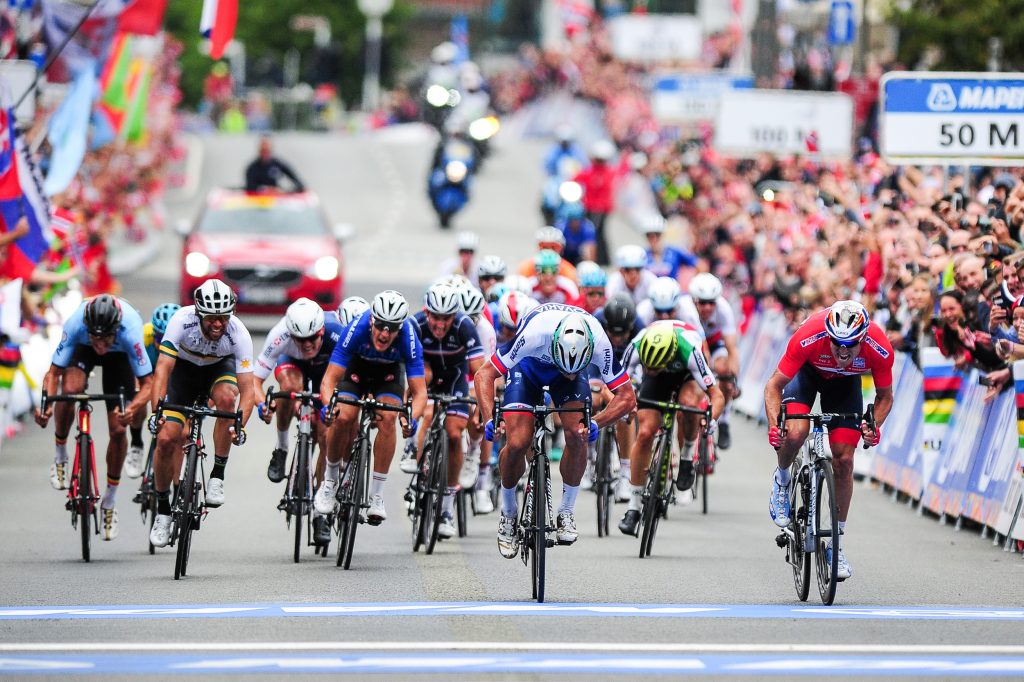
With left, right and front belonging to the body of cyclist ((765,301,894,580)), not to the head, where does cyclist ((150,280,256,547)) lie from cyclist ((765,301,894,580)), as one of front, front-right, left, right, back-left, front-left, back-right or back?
right

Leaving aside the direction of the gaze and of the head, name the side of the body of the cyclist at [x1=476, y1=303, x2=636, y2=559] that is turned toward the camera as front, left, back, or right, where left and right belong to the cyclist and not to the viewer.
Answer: front

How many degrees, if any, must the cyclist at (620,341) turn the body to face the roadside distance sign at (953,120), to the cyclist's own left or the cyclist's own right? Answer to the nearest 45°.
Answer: approximately 135° to the cyclist's own left

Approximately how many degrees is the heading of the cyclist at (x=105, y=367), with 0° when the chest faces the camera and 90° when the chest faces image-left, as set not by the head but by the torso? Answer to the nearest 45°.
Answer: approximately 0°

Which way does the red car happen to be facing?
toward the camera

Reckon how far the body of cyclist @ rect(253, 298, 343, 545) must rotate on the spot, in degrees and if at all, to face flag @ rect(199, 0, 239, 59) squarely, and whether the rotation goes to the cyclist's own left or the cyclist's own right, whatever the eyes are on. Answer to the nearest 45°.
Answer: approximately 180°

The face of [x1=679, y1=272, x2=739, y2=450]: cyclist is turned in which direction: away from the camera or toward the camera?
toward the camera

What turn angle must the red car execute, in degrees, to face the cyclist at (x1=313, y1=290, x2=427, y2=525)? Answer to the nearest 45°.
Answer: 0° — it already faces them

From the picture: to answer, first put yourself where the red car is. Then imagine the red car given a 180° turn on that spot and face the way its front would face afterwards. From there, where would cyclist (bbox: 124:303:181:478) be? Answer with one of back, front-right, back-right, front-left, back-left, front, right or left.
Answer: back

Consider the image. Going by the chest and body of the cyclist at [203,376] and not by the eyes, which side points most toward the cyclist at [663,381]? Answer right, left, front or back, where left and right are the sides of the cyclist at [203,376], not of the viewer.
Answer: left

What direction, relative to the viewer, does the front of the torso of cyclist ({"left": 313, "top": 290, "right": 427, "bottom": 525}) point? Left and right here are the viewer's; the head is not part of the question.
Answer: facing the viewer
